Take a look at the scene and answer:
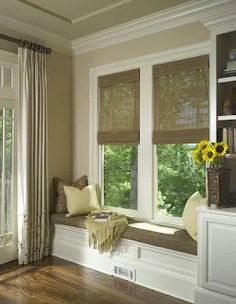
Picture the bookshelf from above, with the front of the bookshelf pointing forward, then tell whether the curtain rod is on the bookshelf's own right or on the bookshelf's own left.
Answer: on the bookshelf's own right

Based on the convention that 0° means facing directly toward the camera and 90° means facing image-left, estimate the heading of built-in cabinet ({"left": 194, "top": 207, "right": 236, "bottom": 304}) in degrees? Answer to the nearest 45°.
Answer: approximately 45°

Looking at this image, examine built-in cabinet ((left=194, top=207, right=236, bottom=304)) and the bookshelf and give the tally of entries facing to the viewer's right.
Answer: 0

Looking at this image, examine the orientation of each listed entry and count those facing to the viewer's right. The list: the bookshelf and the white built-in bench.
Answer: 0

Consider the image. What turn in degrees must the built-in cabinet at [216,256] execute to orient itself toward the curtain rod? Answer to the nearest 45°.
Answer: approximately 45° to its right

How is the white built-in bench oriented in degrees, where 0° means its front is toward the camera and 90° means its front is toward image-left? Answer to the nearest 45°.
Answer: approximately 45°

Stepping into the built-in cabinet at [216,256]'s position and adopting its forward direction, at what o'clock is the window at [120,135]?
The window is roughly at 3 o'clock from the built-in cabinet.

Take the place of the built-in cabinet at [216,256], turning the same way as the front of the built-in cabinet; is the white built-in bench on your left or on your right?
on your right

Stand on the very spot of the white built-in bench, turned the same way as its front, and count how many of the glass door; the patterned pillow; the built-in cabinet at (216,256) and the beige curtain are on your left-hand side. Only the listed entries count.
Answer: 1
